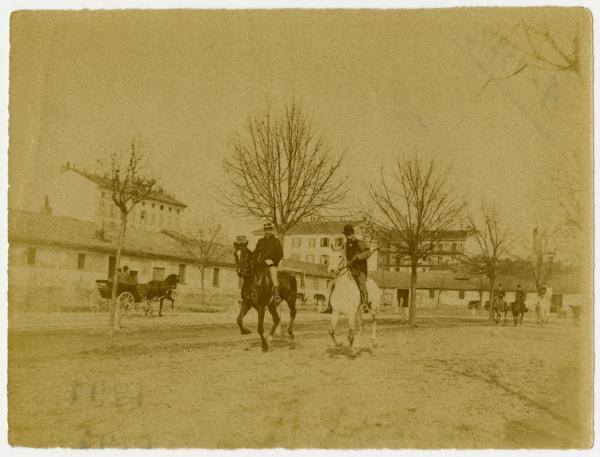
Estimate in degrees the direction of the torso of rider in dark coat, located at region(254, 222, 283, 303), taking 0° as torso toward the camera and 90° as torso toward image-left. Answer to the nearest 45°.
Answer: approximately 45°

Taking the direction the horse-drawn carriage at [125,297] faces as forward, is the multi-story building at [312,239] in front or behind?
in front

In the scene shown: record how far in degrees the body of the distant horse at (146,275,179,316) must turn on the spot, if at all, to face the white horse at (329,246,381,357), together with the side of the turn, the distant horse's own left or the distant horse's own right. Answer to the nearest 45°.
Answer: approximately 90° to the distant horse's own right

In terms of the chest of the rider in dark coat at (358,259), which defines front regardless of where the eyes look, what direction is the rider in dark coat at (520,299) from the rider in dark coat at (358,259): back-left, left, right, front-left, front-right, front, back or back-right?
back-left

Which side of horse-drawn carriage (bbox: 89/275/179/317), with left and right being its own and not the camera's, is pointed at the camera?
right

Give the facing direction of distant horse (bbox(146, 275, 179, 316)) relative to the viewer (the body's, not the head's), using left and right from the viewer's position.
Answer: facing to the right of the viewer
